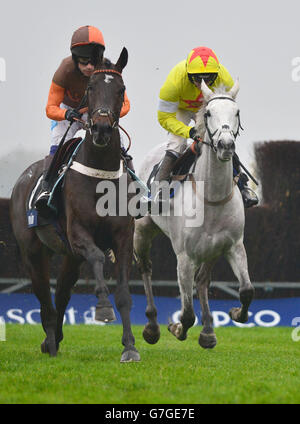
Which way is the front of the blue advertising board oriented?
toward the camera

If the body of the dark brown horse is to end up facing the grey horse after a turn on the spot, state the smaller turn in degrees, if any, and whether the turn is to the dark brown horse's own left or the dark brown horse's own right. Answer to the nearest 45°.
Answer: approximately 90° to the dark brown horse's own left

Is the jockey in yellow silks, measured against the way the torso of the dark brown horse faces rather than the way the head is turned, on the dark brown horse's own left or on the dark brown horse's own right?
on the dark brown horse's own left

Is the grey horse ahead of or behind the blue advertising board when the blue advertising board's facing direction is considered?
ahead

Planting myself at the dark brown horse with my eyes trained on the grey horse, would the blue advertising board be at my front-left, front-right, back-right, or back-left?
front-left

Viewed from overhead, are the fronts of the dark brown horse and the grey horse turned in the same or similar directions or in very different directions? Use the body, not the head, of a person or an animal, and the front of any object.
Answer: same or similar directions

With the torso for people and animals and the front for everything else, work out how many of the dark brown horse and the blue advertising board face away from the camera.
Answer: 0

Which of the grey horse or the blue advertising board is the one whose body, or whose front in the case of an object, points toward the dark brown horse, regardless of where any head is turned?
the blue advertising board

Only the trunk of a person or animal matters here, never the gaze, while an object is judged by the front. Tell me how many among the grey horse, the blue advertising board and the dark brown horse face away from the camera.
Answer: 0

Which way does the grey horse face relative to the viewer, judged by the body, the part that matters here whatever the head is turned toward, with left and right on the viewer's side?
facing the viewer and to the right of the viewer

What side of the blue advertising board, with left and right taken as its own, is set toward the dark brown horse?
front
